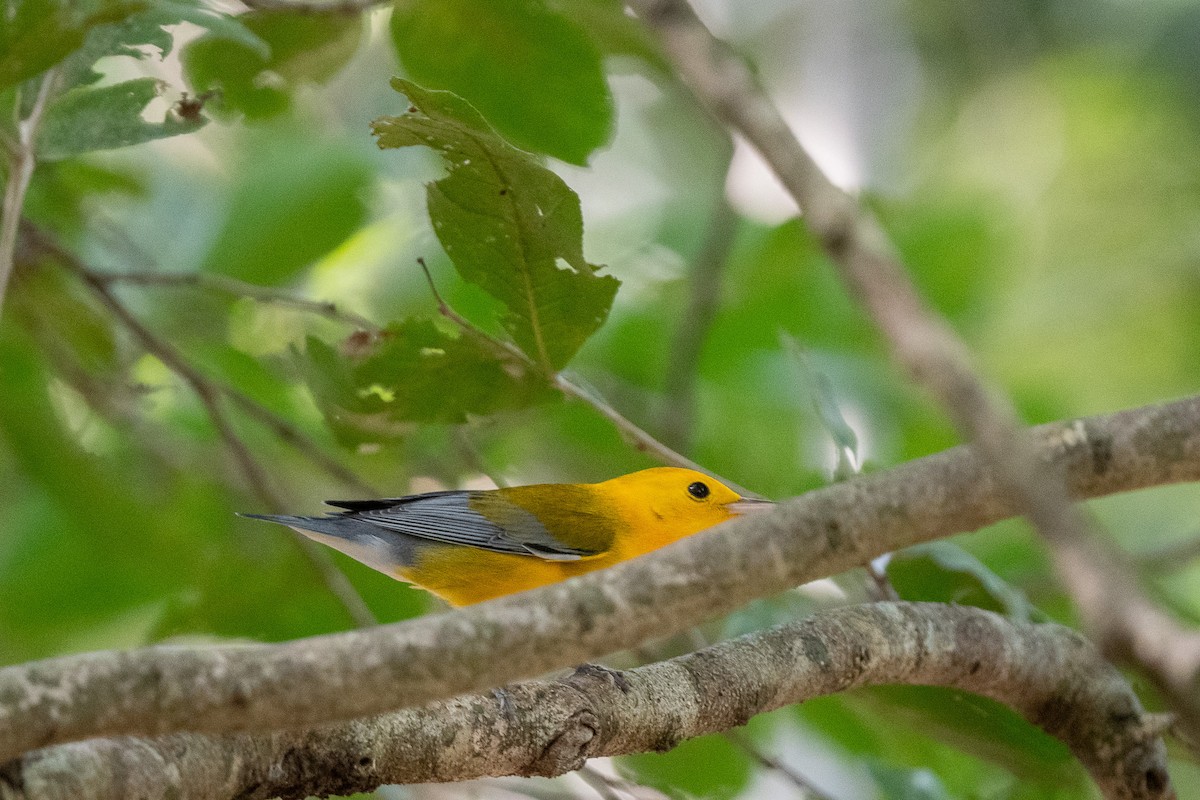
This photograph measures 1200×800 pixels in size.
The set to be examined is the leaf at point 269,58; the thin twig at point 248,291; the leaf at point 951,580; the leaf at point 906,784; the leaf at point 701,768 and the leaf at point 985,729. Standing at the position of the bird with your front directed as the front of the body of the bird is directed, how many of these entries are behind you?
2

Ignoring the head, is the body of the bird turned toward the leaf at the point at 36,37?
no

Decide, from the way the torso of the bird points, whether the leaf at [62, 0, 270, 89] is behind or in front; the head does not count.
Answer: behind

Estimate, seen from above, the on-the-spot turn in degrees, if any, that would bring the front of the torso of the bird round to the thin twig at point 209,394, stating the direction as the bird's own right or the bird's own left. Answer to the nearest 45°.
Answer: approximately 180°

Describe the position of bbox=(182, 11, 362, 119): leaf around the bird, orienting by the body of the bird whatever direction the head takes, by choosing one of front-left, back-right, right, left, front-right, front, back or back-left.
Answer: back

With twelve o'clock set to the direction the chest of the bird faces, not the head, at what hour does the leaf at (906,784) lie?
The leaf is roughly at 1 o'clock from the bird.

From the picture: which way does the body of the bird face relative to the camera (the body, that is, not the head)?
to the viewer's right

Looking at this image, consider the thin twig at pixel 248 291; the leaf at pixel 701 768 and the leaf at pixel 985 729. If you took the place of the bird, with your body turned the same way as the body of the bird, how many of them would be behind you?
1

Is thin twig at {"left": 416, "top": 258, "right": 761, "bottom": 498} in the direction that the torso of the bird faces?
no
